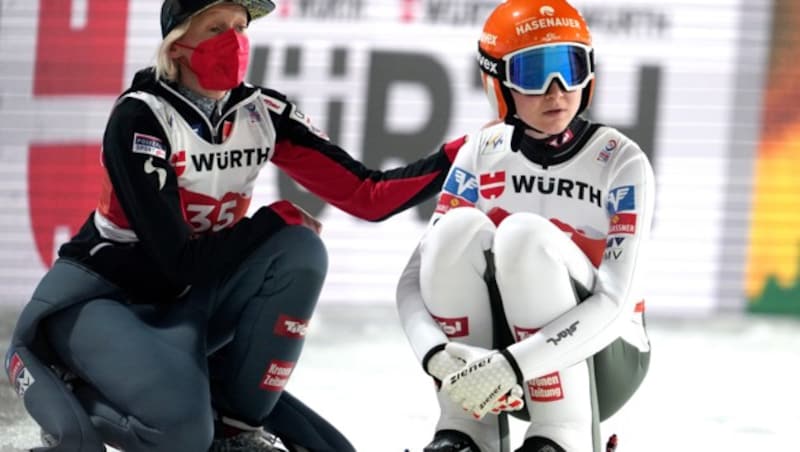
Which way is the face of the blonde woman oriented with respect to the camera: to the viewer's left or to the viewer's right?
to the viewer's right

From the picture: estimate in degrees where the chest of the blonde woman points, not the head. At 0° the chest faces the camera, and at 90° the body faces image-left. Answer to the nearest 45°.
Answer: approximately 315°
